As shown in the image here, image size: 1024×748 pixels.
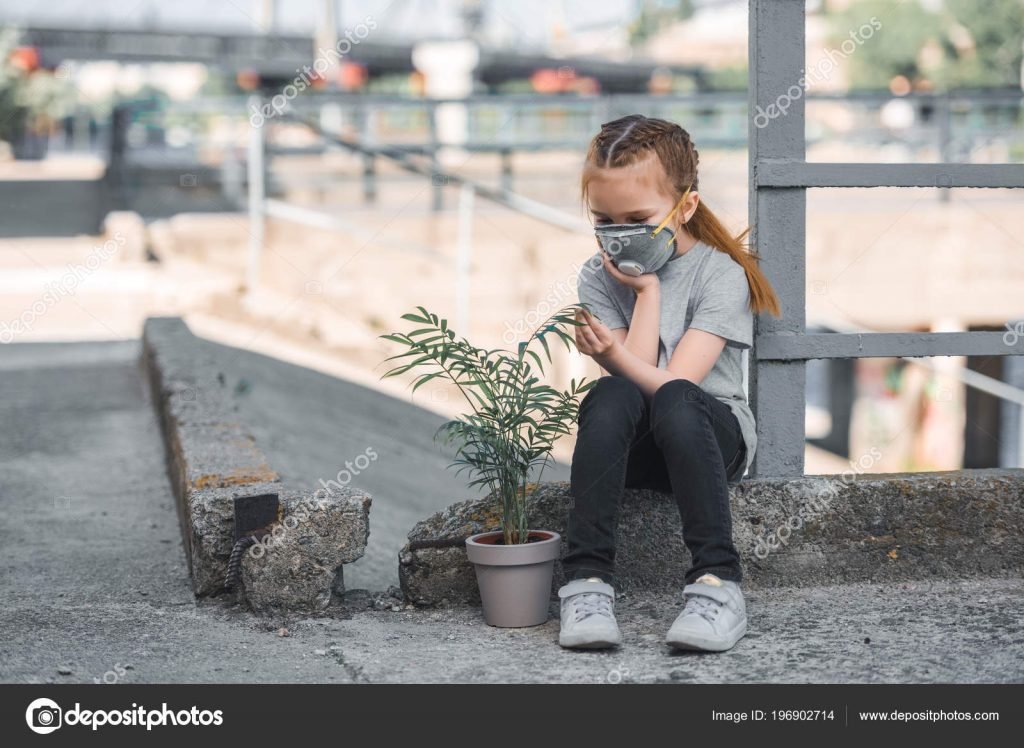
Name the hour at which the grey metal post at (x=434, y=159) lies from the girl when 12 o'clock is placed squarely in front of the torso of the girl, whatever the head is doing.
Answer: The grey metal post is roughly at 4 o'clock from the girl.

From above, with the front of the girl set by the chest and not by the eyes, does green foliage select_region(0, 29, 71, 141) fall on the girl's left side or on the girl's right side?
on the girl's right side

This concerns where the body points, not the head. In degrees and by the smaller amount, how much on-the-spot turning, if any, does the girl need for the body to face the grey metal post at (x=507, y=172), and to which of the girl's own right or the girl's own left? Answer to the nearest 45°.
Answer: approximately 135° to the girl's own right

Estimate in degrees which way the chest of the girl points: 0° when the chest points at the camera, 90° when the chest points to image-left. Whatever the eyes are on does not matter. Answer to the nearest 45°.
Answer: approximately 45°

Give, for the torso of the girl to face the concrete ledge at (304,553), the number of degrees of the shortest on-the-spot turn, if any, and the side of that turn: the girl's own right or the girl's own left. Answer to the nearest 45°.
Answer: approximately 45° to the girl's own right

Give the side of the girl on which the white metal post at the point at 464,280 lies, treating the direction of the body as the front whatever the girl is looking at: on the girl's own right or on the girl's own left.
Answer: on the girl's own right

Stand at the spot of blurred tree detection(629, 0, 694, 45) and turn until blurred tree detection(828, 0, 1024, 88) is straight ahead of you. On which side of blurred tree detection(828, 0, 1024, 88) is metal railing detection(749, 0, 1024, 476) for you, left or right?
right
